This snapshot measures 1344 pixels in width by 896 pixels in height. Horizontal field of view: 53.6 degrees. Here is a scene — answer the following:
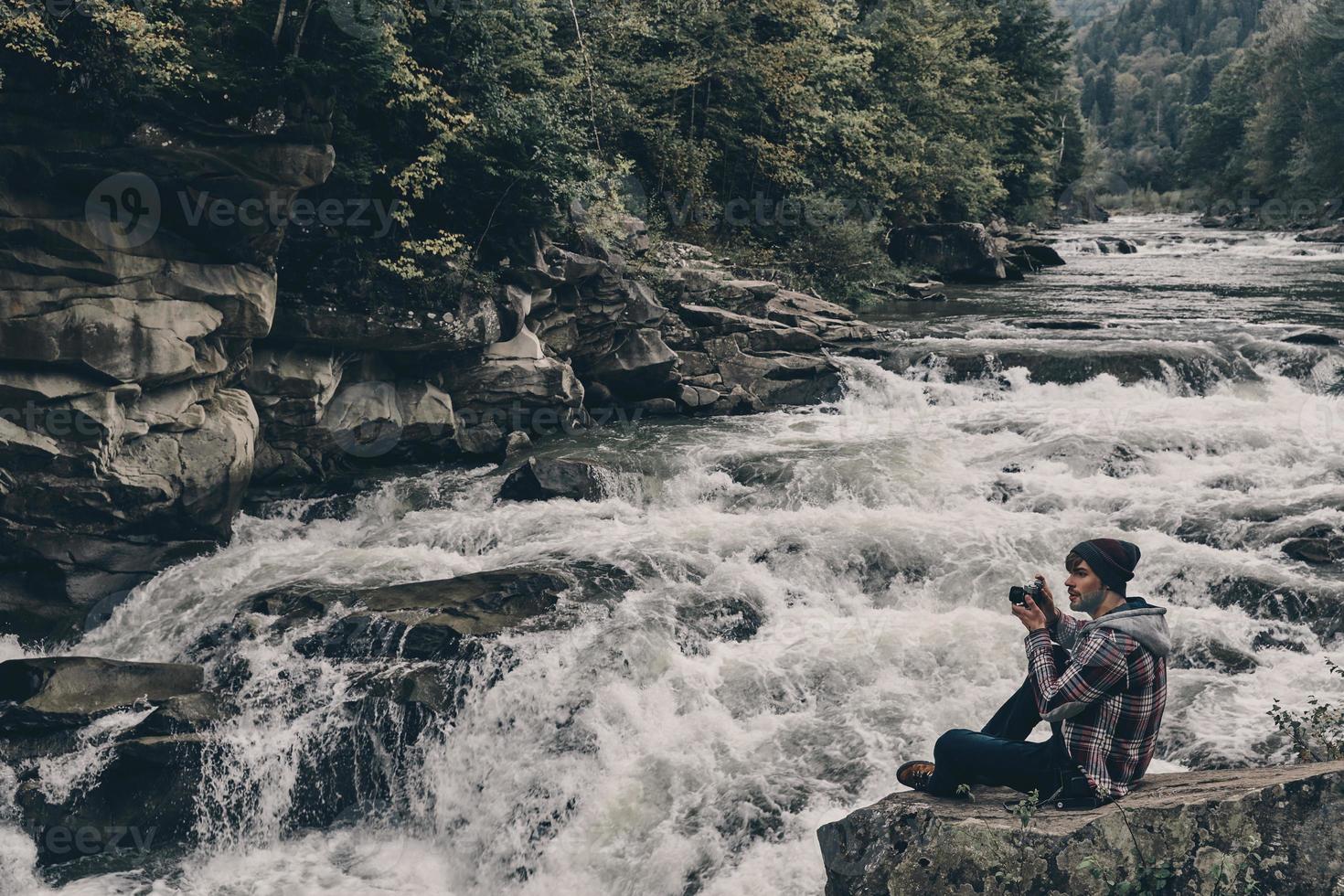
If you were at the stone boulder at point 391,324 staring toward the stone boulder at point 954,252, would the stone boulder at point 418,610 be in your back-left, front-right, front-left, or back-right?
back-right

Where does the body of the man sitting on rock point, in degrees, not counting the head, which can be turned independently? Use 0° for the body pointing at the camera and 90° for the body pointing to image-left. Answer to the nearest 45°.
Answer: approximately 90°

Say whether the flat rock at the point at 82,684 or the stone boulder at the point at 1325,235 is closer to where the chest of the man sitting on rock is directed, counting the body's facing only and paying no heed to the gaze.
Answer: the flat rock

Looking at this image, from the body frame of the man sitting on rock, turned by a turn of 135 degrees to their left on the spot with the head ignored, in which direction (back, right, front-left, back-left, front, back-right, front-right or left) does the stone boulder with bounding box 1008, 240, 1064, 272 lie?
back-left

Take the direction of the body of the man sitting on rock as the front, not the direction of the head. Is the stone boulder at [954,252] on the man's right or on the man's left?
on the man's right

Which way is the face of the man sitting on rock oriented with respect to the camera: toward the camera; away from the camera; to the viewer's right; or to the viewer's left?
to the viewer's left
